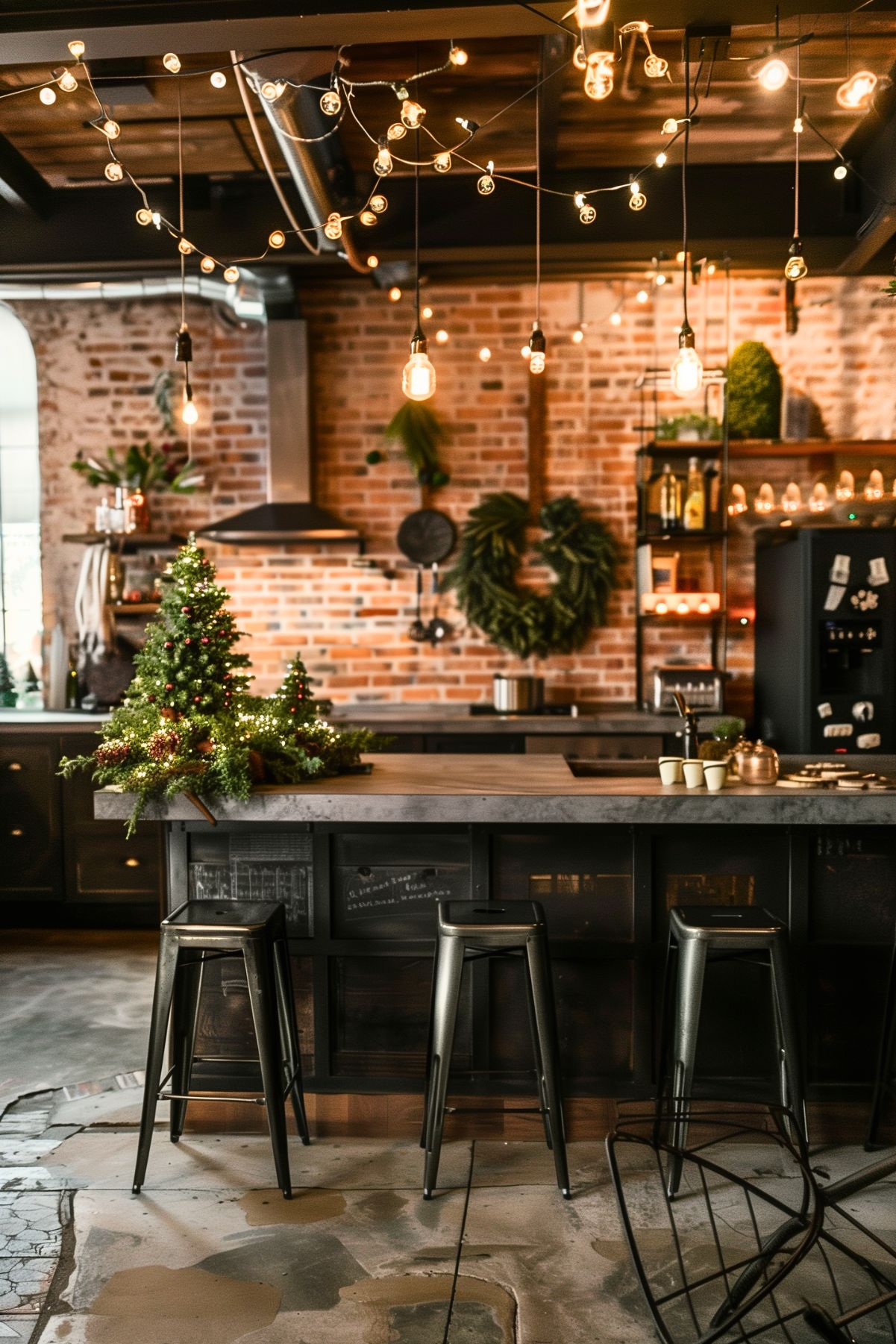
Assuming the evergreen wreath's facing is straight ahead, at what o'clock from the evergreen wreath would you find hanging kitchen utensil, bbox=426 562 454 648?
The hanging kitchen utensil is roughly at 3 o'clock from the evergreen wreath.

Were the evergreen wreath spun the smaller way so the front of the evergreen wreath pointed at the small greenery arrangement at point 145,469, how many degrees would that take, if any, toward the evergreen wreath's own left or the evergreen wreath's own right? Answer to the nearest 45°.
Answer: approximately 90° to the evergreen wreath's own right

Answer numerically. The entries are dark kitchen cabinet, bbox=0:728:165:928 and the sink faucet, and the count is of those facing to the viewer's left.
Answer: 1

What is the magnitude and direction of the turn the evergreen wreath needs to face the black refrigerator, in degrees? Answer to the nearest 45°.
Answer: approximately 45° to its left

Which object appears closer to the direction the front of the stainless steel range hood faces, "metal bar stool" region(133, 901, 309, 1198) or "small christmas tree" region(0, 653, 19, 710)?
the metal bar stool

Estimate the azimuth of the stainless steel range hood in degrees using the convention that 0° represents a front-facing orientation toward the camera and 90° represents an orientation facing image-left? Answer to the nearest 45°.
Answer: approximately 0°

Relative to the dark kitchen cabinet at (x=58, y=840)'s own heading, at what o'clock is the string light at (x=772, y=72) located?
The string light is roughly at 11 o'clock from the dark kitchen cabinet.

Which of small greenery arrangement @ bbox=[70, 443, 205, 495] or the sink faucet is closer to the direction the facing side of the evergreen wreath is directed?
the sink faucet

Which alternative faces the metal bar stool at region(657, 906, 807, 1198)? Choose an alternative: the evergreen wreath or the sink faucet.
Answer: the evergreen wreath

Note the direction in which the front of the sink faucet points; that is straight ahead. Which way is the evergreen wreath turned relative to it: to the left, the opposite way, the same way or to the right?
to the left

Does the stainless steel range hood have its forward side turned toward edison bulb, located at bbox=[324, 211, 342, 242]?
yes

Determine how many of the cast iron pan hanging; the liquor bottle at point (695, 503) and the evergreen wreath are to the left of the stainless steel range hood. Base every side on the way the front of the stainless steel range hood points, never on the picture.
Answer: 3
